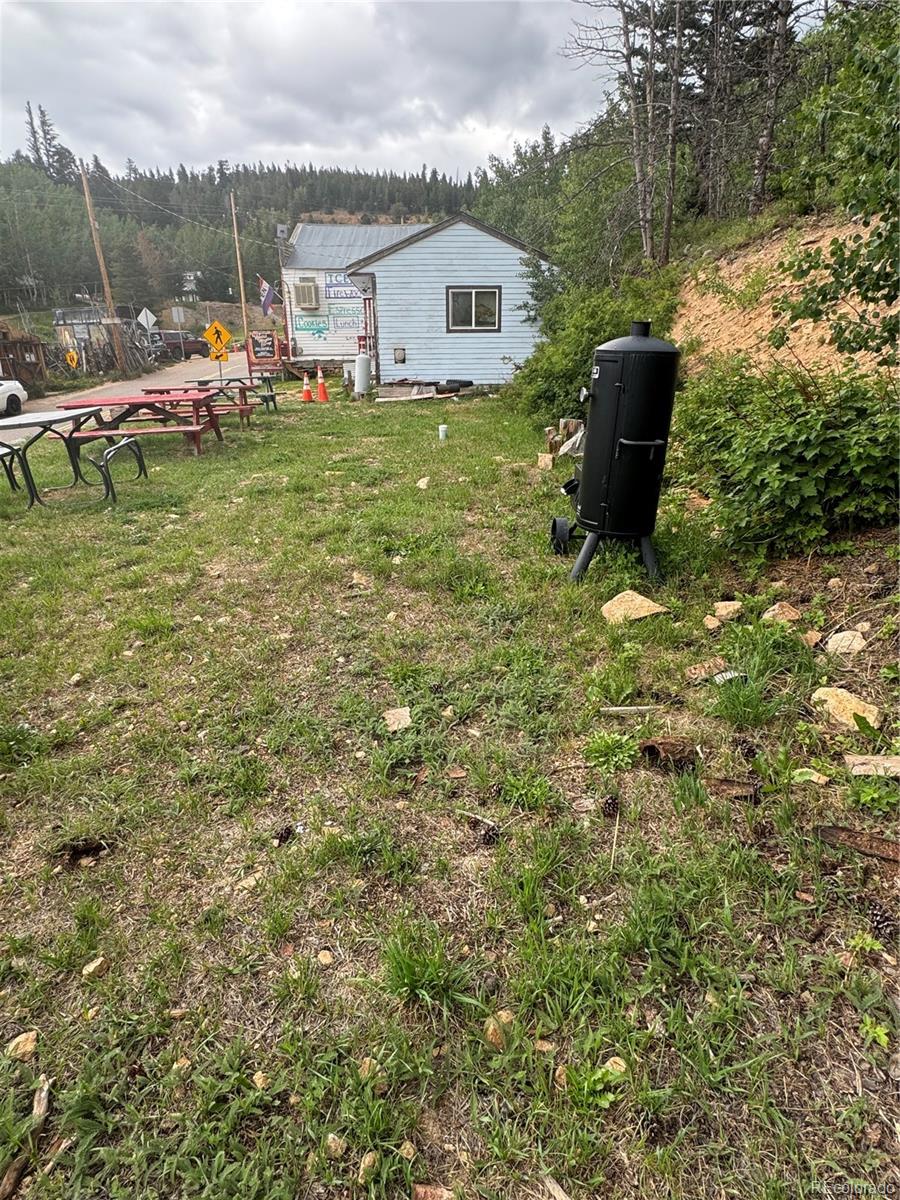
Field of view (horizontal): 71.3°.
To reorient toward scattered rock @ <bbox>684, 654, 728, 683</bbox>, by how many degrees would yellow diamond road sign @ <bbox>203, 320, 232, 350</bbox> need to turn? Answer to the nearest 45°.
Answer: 0° — it already faces it

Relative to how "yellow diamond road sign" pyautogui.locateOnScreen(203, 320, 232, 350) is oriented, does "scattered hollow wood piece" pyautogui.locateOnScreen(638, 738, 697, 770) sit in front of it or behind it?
in front

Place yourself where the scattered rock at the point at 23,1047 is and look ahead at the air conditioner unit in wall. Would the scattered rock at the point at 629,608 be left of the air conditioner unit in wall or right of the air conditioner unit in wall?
right

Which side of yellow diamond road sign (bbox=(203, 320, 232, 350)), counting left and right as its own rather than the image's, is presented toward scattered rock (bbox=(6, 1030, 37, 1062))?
front

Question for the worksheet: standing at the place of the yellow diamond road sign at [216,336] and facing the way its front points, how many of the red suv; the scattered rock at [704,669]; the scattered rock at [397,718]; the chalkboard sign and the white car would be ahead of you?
2

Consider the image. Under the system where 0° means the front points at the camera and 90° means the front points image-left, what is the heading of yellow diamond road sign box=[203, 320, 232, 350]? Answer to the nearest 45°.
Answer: approximately 0°

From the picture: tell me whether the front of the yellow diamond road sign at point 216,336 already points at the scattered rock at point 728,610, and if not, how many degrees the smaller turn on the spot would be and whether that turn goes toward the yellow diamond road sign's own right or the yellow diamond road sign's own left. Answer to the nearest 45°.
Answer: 0° — it already faces it

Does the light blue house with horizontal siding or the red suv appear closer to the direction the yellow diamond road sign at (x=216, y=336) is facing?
the light blue house with horizontal siding

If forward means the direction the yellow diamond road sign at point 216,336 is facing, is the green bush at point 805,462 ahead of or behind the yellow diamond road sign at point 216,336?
ahead

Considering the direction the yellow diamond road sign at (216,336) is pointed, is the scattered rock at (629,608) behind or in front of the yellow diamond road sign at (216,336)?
in front

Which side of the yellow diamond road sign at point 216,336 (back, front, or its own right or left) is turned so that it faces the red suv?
back

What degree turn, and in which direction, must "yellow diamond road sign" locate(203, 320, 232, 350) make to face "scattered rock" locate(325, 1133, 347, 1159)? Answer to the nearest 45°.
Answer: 0° — it already faces it

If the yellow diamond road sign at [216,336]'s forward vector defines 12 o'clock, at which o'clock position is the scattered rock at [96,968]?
The scattered rock is roughly at 12 o'clock from the yellow diamond road sign.

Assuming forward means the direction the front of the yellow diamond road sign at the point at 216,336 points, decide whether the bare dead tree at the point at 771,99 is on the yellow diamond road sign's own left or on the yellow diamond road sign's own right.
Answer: on the yellow diamond road sign's own left

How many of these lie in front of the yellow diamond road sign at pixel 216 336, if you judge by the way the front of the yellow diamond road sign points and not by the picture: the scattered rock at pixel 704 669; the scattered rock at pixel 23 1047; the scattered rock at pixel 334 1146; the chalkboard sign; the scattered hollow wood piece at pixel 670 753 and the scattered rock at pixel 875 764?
5

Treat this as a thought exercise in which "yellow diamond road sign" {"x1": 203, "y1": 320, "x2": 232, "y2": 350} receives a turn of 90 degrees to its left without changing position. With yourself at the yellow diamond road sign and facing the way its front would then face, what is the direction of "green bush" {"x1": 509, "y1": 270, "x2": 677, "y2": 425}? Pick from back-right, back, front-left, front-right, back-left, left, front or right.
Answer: front-right
